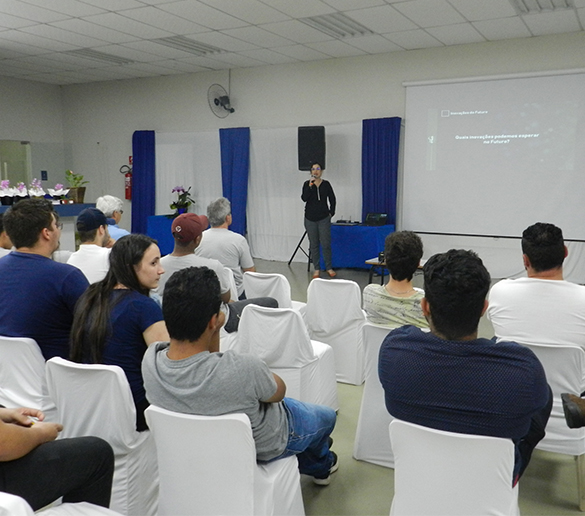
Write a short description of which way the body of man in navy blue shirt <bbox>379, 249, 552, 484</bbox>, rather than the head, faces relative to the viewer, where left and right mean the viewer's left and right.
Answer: facing away from the viewer

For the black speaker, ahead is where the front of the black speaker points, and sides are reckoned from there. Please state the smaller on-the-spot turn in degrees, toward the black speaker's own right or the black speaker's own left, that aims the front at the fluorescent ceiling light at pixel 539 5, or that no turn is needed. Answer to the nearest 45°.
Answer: approximately 45° to the black speaker's own left

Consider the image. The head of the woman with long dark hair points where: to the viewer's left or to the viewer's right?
to the viewer's right

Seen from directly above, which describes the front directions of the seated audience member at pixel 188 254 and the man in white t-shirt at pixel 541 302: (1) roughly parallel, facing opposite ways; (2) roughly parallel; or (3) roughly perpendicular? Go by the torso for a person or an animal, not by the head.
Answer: roughly parallel

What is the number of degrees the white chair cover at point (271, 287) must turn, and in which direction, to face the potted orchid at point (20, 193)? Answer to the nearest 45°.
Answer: approximately 90° to its left

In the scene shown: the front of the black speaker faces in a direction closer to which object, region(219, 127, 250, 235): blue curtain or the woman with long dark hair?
the woman with long dark hair

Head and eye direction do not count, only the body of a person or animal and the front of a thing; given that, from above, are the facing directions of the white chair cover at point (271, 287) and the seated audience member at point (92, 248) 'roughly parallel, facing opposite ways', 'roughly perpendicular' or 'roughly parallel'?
roughly parallel

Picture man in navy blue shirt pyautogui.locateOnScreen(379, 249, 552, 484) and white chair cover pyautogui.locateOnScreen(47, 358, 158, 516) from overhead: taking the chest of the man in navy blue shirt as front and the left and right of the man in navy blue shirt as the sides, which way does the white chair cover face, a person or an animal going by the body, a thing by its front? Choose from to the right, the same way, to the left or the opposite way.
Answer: the same way

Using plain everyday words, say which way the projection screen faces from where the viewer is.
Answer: facing the viewer and to the left of the viewer

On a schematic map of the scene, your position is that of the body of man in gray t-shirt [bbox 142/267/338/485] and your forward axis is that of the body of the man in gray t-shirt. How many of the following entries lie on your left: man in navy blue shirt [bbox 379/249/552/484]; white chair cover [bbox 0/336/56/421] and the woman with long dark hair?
2

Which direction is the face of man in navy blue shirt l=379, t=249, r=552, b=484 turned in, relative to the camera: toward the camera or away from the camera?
away from the camera

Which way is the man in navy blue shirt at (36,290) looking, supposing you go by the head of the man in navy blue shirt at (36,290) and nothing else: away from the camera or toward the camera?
away from the camera

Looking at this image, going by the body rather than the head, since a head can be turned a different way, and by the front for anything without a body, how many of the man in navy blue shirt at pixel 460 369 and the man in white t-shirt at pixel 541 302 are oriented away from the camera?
2

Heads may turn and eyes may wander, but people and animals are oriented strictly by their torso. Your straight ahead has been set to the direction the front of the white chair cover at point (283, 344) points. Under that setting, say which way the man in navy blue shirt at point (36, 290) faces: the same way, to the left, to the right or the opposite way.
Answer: the same way

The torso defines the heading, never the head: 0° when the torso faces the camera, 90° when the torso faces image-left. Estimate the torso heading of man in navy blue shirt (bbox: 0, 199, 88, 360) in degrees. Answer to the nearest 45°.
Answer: approximately 225°

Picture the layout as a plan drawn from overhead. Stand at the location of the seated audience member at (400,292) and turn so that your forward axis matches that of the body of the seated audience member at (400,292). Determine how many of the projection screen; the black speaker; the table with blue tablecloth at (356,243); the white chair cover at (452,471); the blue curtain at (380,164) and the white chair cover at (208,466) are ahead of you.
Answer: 4

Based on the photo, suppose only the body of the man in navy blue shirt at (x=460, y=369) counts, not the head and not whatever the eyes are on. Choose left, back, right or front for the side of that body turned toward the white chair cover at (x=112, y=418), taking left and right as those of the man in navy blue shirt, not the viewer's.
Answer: left

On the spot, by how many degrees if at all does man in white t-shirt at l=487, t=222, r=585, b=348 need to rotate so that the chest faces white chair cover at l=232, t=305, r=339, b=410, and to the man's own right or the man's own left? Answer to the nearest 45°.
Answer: approximately 90° to the man's own left

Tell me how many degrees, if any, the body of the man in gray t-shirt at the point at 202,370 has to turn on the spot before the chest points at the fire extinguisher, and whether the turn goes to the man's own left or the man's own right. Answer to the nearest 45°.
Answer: approximately 45° to the man's own left

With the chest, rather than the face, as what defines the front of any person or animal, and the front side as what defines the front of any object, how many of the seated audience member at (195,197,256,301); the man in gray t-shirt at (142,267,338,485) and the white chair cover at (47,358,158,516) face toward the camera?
0
